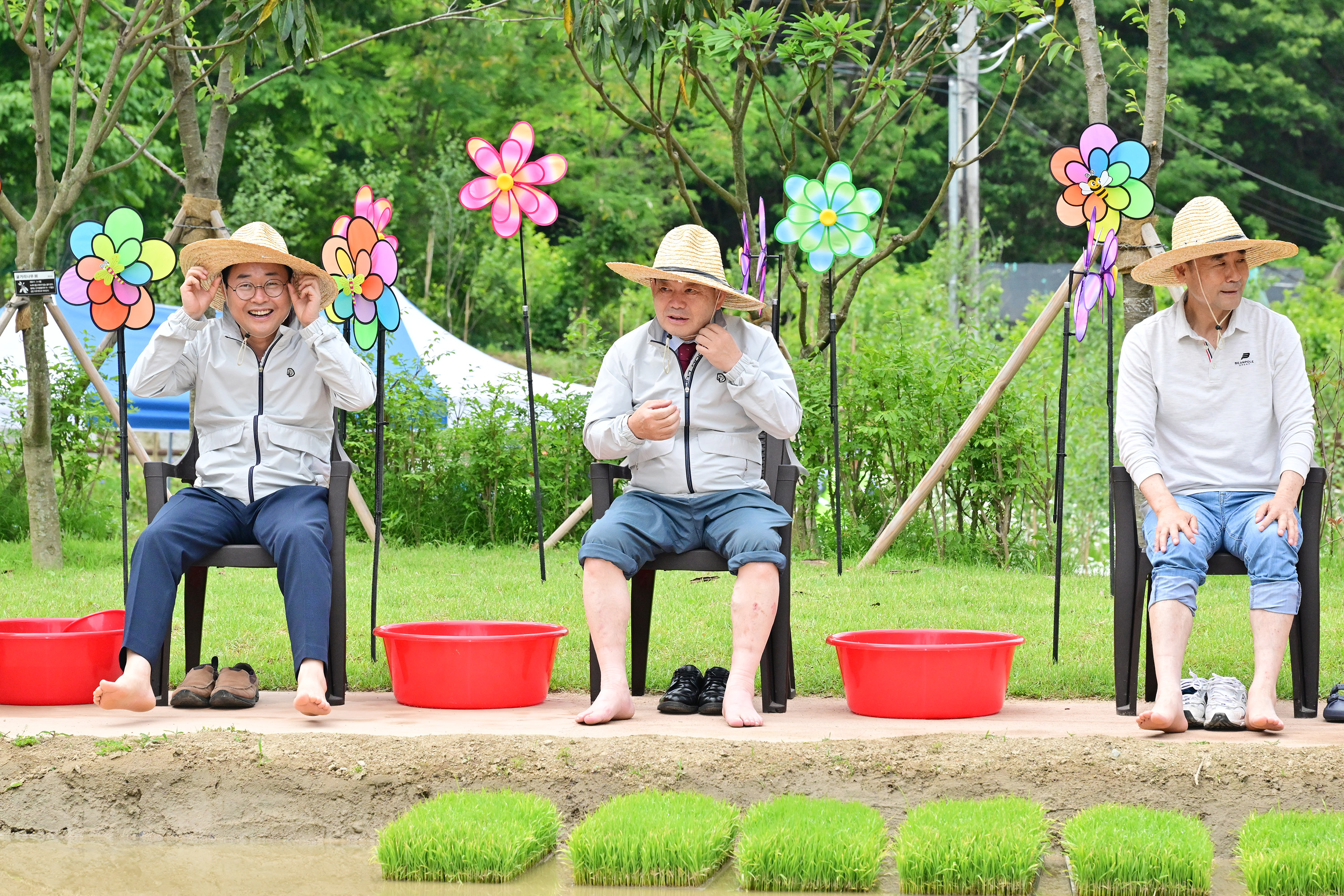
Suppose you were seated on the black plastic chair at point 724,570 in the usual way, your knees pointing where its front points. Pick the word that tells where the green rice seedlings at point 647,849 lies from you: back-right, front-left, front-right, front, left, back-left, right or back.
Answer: front

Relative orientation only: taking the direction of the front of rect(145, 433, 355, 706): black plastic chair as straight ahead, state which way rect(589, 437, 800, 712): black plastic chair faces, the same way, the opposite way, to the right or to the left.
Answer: the same way

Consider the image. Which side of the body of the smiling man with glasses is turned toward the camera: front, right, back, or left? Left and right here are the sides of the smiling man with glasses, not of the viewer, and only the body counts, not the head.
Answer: front

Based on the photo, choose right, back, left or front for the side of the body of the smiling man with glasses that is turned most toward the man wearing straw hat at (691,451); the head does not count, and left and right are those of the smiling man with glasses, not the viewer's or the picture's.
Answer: left

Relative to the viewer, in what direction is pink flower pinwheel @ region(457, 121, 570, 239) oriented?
toward the camera

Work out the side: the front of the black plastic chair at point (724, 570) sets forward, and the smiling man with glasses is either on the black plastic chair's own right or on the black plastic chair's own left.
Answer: on the black plastic chair's own right

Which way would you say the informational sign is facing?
toward the camera

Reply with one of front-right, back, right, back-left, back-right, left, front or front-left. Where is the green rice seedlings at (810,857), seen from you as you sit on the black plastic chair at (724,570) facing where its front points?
front

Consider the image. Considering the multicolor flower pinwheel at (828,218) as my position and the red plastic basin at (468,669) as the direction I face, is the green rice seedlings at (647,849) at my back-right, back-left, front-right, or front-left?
front-left

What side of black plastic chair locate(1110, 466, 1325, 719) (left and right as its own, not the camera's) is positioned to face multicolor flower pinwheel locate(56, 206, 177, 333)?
right

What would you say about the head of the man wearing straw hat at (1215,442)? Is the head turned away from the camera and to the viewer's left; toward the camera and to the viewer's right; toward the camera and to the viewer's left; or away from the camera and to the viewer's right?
toward the camera and to the viewer's right

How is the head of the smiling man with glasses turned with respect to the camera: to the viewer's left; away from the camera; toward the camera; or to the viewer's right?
toward the camera

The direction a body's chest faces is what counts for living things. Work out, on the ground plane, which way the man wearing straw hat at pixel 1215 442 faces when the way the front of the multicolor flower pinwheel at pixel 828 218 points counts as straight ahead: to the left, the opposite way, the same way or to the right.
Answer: the same way

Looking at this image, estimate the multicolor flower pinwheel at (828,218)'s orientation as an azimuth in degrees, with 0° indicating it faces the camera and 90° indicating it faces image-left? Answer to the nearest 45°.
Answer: approximately 0°

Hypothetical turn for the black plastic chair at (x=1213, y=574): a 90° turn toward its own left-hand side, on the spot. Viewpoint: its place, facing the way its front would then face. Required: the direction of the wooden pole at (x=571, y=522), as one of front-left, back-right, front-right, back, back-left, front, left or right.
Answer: back-left

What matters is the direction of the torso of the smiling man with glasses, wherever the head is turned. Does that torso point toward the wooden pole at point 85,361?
no

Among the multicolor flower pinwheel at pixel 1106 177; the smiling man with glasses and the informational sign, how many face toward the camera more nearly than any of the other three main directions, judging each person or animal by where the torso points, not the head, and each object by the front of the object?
3

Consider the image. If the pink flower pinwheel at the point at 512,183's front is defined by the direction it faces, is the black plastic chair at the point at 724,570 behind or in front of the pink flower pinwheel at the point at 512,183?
in front

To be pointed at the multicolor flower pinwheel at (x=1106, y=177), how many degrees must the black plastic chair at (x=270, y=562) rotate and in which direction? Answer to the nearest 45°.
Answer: approximately 90° to its left

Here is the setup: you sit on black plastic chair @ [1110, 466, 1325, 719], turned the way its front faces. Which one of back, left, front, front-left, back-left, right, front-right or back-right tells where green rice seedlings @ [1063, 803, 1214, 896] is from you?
front

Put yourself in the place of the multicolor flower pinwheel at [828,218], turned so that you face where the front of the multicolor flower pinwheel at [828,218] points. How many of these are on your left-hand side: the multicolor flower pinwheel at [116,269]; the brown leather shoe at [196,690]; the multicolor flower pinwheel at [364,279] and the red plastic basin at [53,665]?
0
